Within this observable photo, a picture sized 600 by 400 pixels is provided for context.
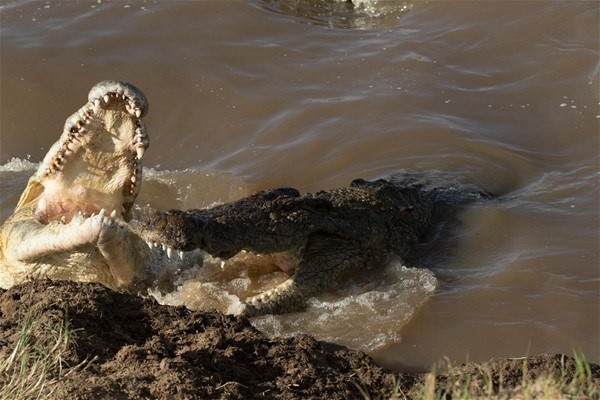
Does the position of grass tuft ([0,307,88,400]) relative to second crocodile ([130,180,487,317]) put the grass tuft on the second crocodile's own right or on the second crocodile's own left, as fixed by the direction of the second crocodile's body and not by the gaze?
on the second crocodile's own left

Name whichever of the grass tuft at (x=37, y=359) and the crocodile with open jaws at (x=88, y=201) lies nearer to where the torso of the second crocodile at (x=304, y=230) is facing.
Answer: the crocodile with open jaws

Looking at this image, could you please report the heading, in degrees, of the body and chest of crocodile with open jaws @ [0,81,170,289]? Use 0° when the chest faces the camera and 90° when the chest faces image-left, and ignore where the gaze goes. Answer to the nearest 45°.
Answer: approximately 315°

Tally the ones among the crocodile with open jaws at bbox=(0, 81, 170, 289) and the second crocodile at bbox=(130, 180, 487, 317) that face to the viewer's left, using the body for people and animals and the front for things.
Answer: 1

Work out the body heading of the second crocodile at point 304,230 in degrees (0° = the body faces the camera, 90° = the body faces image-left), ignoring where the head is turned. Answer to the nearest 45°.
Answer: approximately 90°

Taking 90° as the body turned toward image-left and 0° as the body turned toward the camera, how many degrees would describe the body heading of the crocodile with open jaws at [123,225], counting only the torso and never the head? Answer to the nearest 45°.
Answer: approximately 315°

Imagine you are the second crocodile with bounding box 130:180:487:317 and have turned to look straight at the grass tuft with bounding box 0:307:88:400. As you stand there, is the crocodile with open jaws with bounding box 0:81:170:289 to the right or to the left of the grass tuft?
right
